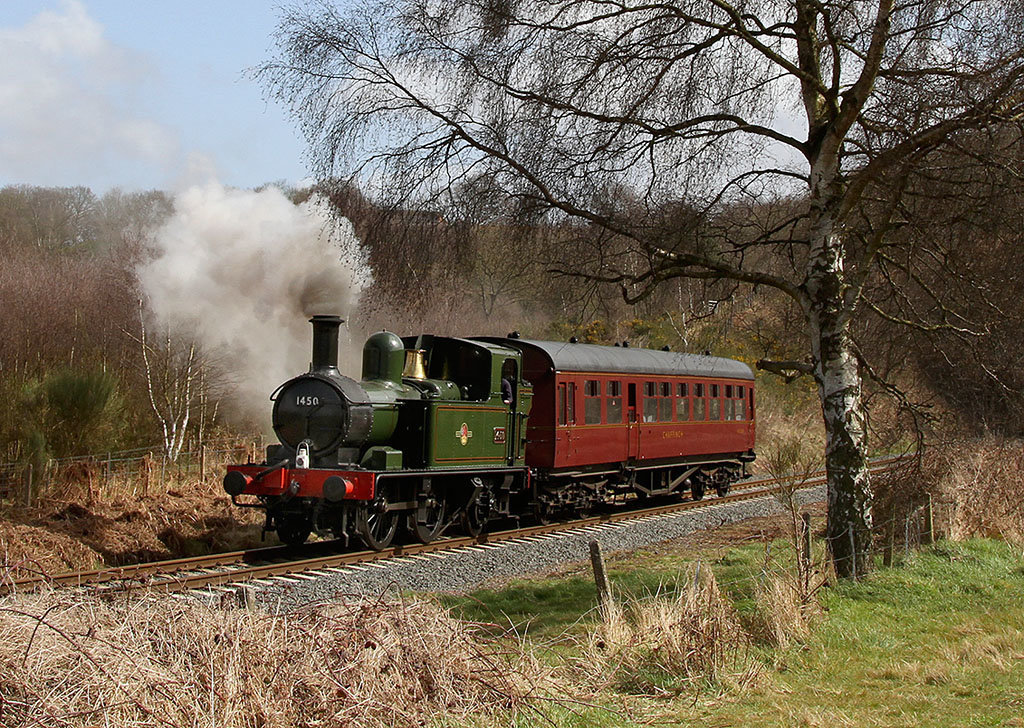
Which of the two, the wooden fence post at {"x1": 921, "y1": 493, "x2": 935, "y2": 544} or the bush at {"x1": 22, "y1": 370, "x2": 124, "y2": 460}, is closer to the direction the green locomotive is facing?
the bush

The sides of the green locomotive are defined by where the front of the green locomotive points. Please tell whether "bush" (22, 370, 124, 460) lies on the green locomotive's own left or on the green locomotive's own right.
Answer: on the green locomotive's own right

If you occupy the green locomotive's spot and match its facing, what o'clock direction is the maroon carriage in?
The maroon carriage is roughly at 6 o'clock from the green locomotive.

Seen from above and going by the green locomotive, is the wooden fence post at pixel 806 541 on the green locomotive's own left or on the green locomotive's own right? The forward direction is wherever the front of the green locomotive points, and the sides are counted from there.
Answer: on the green locomotive's own left

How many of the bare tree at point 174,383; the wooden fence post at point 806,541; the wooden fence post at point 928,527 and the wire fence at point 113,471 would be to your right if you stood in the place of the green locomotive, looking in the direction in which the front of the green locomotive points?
2

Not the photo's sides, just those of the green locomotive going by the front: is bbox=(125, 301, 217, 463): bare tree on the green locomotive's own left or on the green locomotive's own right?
on the green locomotive's own right

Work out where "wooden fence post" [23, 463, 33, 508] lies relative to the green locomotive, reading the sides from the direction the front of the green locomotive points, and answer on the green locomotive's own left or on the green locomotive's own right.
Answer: on the green locomotive's own right

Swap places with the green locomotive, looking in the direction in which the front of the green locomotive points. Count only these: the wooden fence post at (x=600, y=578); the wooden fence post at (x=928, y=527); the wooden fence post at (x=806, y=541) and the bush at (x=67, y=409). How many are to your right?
1

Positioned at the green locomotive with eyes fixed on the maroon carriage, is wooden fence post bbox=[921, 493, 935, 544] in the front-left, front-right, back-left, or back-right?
front-right

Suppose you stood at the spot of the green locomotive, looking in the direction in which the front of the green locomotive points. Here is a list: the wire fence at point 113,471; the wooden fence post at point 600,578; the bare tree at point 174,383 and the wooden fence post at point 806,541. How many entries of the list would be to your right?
2

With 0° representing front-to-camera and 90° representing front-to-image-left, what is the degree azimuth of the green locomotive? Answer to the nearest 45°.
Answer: approximately 45°

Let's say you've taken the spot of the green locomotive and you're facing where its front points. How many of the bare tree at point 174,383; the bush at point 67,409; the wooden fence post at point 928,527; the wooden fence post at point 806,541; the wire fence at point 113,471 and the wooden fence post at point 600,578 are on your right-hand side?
3

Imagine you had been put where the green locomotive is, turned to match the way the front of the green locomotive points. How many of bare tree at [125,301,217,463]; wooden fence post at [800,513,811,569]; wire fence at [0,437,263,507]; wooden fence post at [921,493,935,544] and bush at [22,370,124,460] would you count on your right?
3

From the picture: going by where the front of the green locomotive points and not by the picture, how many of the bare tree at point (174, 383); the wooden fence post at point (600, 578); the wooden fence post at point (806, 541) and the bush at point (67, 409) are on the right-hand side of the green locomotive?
2

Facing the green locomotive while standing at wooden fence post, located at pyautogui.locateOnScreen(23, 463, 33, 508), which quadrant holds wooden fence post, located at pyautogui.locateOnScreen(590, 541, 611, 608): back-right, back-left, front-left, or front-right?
front-right

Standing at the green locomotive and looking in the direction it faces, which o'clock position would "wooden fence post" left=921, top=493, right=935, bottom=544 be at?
The wooden fence post is roughly at 8 o'clock from the green locomotive.
